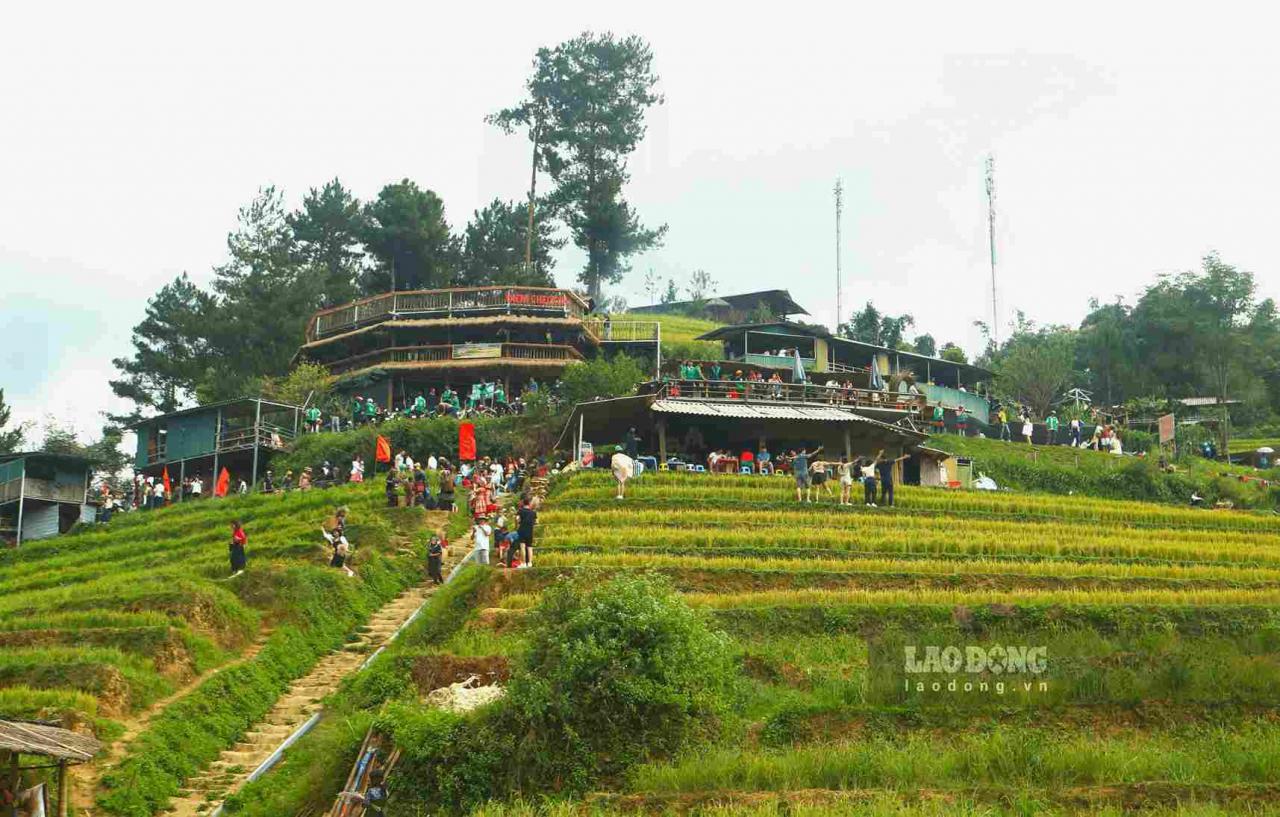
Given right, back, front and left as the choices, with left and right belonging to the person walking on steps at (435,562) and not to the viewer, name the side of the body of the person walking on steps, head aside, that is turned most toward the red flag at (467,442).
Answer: back

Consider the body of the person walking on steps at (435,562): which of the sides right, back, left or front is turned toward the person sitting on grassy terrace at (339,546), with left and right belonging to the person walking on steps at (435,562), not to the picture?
right

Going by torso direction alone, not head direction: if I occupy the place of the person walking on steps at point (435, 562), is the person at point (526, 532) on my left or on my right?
on my left

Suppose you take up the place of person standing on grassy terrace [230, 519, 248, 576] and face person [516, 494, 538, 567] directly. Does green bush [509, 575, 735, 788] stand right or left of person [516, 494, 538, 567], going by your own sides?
right

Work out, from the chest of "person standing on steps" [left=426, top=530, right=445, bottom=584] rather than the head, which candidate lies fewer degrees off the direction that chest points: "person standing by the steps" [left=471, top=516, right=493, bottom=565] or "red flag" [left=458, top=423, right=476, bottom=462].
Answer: the person standing by the steps

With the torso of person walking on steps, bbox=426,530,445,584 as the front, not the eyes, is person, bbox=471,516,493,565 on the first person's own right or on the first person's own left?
on the first person's own left

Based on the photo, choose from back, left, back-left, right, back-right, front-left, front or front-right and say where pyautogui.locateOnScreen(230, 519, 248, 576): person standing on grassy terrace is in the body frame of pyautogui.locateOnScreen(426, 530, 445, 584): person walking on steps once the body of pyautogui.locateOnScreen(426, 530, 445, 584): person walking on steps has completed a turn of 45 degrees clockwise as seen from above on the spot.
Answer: front-right

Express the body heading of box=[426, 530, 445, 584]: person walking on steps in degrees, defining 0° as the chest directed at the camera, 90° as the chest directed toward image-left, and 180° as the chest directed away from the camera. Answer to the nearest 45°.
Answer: approximately 0°

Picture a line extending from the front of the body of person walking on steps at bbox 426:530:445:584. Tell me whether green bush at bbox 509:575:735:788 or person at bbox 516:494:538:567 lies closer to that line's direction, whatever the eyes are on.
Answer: the green bush
